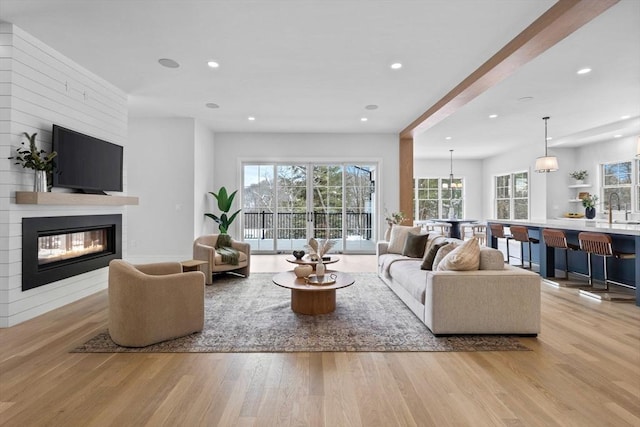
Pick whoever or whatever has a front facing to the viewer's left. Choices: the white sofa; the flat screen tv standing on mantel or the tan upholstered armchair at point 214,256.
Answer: the white sofa

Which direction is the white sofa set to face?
to the viewer's left

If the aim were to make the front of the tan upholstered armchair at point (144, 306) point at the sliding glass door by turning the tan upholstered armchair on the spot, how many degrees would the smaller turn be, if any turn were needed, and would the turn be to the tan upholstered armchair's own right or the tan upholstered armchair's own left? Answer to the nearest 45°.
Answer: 0° — it already faces it

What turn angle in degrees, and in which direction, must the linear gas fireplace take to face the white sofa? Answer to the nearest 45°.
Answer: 0° — it already faces it

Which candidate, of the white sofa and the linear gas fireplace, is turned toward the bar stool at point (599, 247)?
the linear gas fireplace

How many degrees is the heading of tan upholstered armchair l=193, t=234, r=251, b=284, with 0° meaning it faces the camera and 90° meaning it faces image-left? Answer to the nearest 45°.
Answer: approximately 315°

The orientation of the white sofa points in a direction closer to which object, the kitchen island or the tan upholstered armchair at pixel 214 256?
the tan upholstered armchair

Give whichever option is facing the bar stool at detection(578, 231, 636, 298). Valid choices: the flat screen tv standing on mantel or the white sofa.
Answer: the flat screen tv standing on mantel
